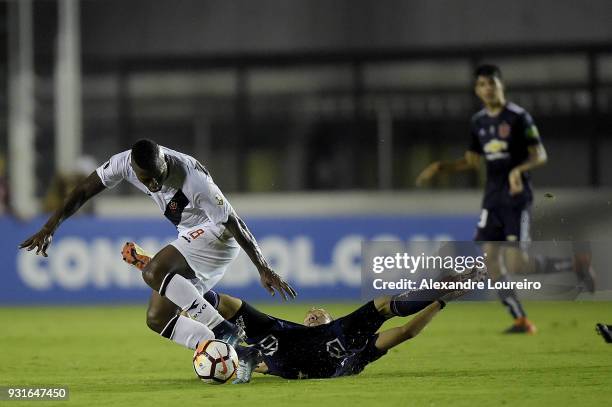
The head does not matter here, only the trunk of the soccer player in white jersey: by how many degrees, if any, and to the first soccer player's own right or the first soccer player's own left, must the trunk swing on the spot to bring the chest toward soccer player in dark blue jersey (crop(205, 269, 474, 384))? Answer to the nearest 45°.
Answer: approximately 90° to the first soccer player's own left

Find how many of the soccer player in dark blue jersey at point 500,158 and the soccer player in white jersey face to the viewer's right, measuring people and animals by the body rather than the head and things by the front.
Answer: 0

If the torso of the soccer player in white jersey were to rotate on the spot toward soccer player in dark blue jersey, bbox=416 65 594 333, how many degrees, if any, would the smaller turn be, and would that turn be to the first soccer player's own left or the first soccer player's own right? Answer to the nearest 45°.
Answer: approximately 180°

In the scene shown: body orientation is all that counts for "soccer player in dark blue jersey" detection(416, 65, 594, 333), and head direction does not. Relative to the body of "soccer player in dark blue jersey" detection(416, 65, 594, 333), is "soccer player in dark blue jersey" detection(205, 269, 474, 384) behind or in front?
in front

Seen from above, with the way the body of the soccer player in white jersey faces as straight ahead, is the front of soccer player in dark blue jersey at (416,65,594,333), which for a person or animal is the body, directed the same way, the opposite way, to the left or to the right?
the same way

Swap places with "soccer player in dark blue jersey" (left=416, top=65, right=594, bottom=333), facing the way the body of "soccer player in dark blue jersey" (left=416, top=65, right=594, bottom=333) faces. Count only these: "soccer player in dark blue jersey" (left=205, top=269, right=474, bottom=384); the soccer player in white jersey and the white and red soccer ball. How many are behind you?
0

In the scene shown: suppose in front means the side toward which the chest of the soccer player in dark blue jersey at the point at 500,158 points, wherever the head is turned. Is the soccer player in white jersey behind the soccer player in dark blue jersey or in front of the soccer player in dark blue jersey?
in front

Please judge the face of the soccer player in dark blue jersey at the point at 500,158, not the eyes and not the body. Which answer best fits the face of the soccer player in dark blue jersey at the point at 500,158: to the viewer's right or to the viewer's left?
to the viewer's left
